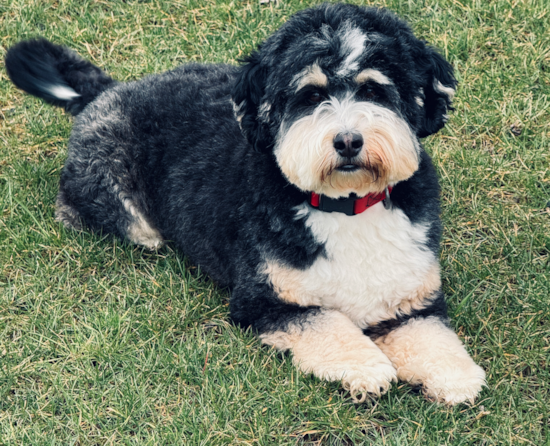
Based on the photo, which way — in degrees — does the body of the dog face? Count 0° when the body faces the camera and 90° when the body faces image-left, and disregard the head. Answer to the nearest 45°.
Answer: approximately 315°
